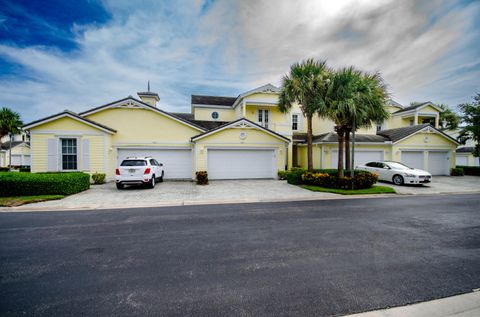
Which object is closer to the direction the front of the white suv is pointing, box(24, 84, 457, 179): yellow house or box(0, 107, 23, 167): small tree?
the yellow house

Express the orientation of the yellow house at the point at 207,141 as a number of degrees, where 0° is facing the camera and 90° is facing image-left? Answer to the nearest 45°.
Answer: approximately 0°

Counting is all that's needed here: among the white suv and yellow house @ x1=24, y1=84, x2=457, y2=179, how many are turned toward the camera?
1

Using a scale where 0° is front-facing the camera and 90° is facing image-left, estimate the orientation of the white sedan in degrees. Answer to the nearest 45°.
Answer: approximately 315°

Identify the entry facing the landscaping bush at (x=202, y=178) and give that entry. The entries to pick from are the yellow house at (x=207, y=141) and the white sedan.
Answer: the yellow house

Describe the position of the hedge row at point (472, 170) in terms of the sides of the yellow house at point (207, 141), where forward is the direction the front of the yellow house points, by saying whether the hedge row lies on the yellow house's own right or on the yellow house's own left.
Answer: on the yellow house's own left

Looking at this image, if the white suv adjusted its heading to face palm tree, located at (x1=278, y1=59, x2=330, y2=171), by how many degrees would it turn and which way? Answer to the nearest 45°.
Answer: approximately 45° to its right

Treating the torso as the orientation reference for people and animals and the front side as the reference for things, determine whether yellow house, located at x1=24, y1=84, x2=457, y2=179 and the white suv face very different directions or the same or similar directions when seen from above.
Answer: very different directions

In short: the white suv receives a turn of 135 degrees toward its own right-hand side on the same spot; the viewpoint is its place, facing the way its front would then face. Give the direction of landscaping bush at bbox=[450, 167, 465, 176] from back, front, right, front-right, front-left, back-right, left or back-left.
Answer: left

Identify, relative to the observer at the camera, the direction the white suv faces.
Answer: facing away from the viewer and to the right of the viewer
